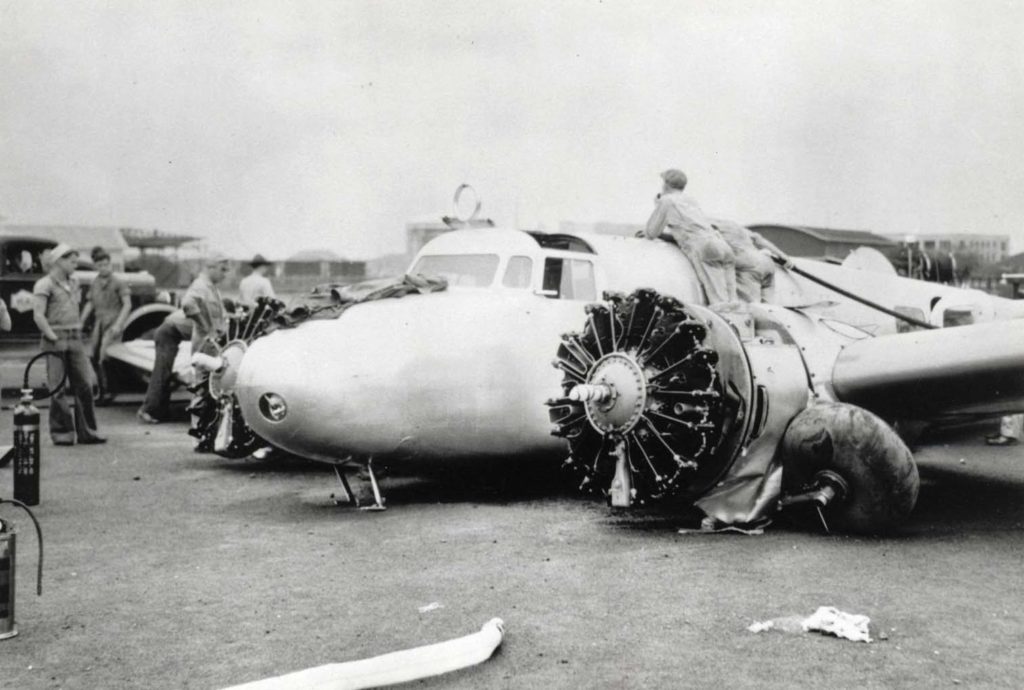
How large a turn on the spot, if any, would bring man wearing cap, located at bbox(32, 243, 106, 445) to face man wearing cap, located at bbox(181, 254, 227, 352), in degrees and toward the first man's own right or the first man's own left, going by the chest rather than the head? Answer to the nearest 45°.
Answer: approximately 45° to the first man's own left

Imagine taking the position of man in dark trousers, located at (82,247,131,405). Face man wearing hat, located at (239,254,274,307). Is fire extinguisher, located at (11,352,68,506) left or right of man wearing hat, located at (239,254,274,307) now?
right

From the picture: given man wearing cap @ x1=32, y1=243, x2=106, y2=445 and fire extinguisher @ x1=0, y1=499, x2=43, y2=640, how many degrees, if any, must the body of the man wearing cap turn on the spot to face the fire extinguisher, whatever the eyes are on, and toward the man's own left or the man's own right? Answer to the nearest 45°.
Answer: approximately 45° to the man's own right

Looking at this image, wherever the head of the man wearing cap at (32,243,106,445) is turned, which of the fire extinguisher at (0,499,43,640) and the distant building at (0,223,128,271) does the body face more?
the fire extinguisher
